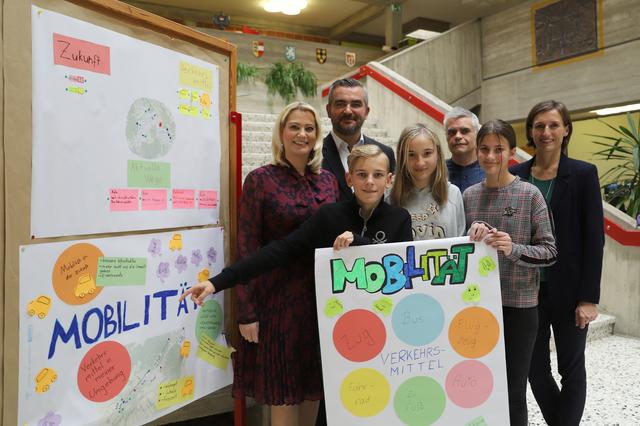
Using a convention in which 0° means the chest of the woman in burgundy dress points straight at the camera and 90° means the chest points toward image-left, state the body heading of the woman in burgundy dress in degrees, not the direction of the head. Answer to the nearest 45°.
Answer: approximately 315°

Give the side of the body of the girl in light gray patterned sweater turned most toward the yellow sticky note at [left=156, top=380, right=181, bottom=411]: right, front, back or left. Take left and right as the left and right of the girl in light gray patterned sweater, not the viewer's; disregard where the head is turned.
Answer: right

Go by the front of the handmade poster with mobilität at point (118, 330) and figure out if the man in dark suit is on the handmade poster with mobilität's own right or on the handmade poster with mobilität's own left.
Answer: on the handmade poster with mobilität's own left

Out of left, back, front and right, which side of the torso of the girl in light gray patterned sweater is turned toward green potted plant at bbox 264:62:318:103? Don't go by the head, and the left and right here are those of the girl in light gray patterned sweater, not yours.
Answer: back

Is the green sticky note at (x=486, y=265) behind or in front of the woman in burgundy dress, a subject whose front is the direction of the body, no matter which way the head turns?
in front

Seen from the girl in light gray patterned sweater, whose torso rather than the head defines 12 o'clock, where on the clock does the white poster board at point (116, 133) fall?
The white poster board is roughly at 2 o'clock from the girl in light gray patterned sweater.

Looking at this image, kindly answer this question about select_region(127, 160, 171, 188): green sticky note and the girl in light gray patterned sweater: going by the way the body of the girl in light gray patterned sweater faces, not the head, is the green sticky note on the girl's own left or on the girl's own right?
on the girl's own right

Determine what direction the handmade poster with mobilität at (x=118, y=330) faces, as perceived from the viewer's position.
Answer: facing the viewer and to the right of the viewer

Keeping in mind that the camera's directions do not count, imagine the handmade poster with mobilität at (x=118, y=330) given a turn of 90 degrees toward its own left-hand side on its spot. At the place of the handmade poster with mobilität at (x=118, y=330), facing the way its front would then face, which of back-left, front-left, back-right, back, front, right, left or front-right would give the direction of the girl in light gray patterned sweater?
front-right

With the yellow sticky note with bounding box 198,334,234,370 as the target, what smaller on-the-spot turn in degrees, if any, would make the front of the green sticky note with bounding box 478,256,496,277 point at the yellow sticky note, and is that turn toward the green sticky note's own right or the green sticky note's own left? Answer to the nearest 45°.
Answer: approximately 90° to the green sticky note's own right
